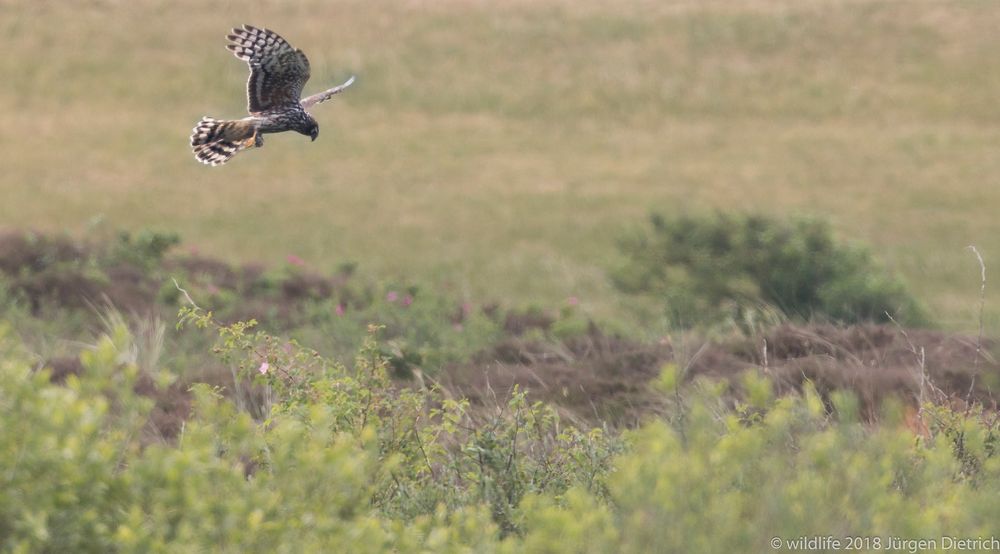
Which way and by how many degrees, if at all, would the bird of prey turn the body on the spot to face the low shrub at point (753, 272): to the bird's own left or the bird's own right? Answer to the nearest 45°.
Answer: approximately 45° to the bird's own left

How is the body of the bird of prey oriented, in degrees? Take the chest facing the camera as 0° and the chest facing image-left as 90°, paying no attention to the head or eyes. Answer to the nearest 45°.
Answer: approximately 270°
